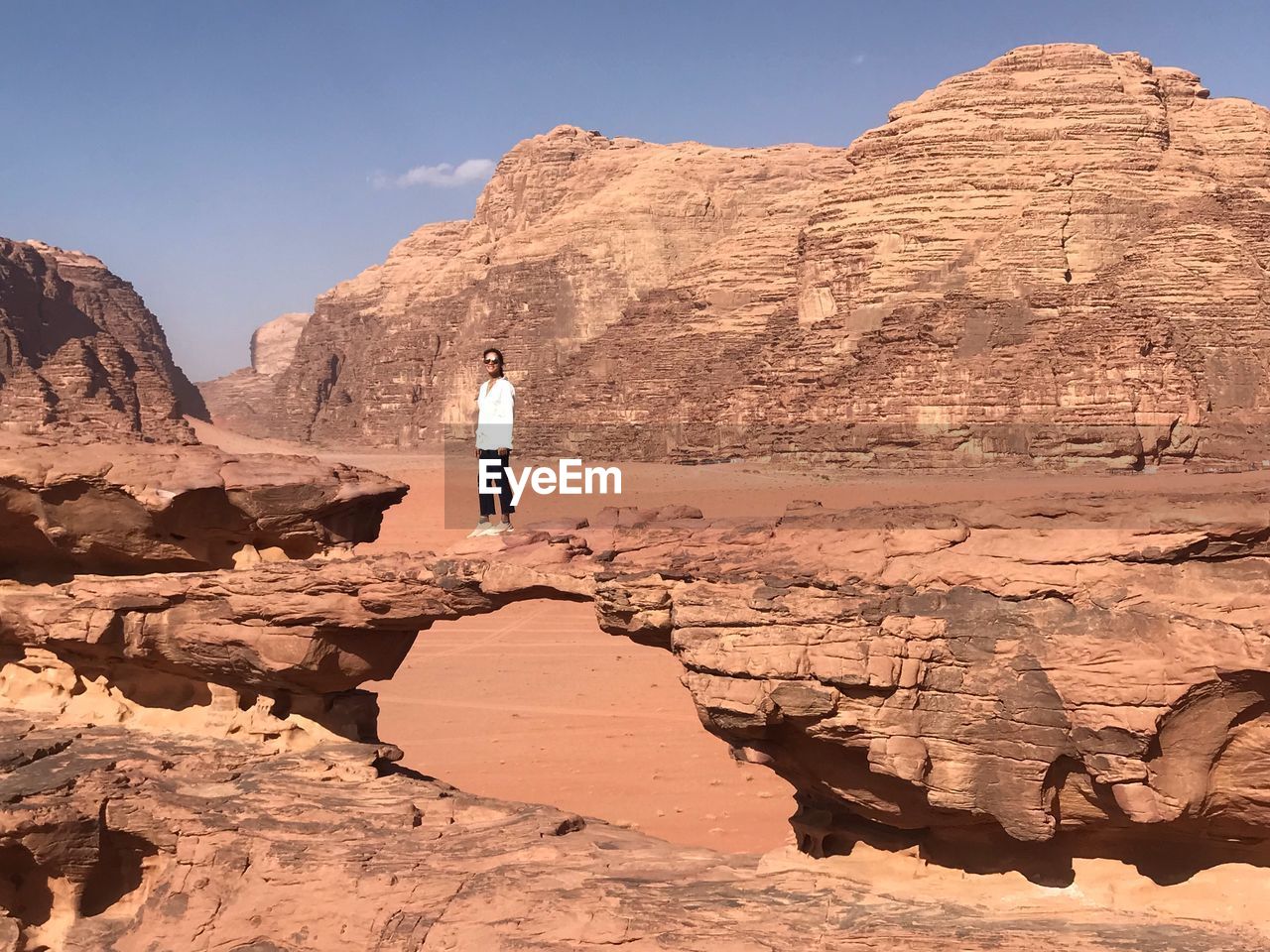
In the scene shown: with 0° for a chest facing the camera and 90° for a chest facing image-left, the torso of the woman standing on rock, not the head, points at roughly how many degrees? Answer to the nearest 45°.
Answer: approximately 45°

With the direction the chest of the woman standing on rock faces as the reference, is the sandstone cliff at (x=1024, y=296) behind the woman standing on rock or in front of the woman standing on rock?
behind

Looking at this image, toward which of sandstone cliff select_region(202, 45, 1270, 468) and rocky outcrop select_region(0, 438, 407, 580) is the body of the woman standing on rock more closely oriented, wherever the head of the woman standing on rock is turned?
the rocky outcrop

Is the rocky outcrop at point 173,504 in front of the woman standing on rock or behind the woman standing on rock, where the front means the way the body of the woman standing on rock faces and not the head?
in front

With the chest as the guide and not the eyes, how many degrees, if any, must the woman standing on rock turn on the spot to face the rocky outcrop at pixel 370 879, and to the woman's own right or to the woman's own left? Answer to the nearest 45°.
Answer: approximately 45° to the woman's own left

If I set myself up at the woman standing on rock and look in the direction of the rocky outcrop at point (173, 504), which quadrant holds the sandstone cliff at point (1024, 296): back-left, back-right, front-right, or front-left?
back-right
